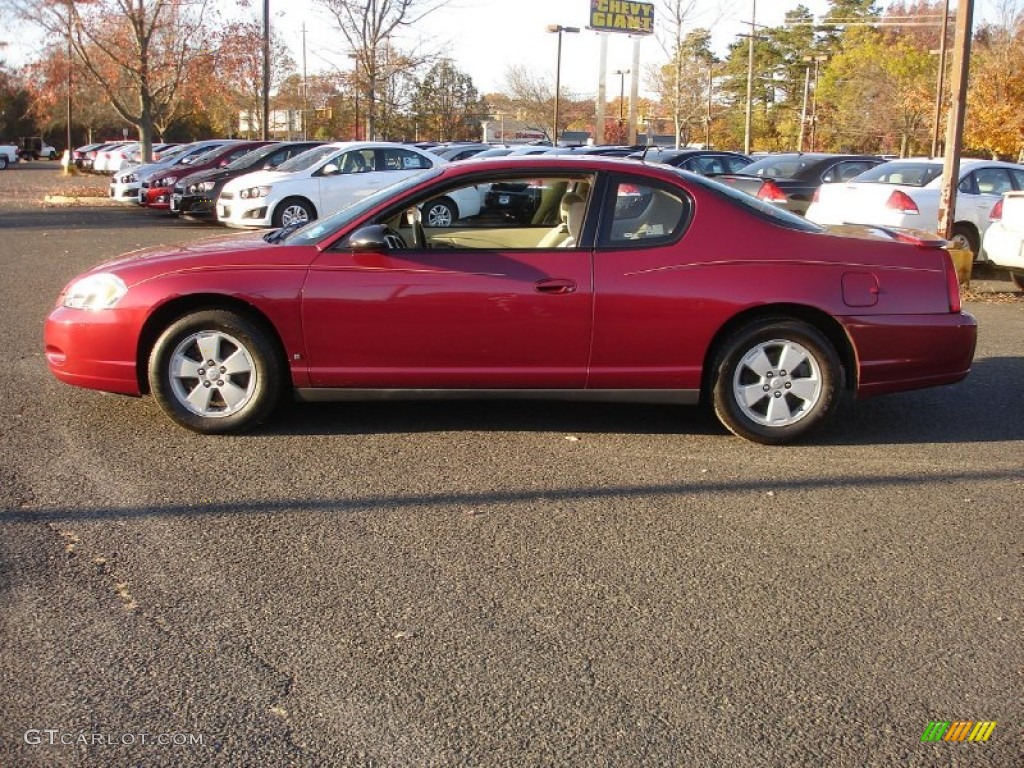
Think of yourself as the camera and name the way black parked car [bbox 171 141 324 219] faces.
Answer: facing the viewer and to the left of the viewer

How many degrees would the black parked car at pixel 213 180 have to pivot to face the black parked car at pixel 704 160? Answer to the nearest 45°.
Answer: approximately 135° to its left

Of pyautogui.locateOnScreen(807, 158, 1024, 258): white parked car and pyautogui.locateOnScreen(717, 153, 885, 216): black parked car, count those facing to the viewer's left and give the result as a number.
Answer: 0

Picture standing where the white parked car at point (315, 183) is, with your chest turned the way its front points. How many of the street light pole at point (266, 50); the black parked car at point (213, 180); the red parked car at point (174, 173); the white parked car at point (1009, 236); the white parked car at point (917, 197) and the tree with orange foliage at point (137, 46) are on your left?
2

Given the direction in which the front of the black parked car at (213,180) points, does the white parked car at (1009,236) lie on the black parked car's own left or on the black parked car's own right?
on the black parked car's own left

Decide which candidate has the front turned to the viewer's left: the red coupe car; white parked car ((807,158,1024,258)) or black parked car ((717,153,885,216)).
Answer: the red coupe car

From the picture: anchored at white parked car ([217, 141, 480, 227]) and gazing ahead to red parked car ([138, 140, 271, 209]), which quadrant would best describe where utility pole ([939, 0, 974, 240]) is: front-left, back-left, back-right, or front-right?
back-right
